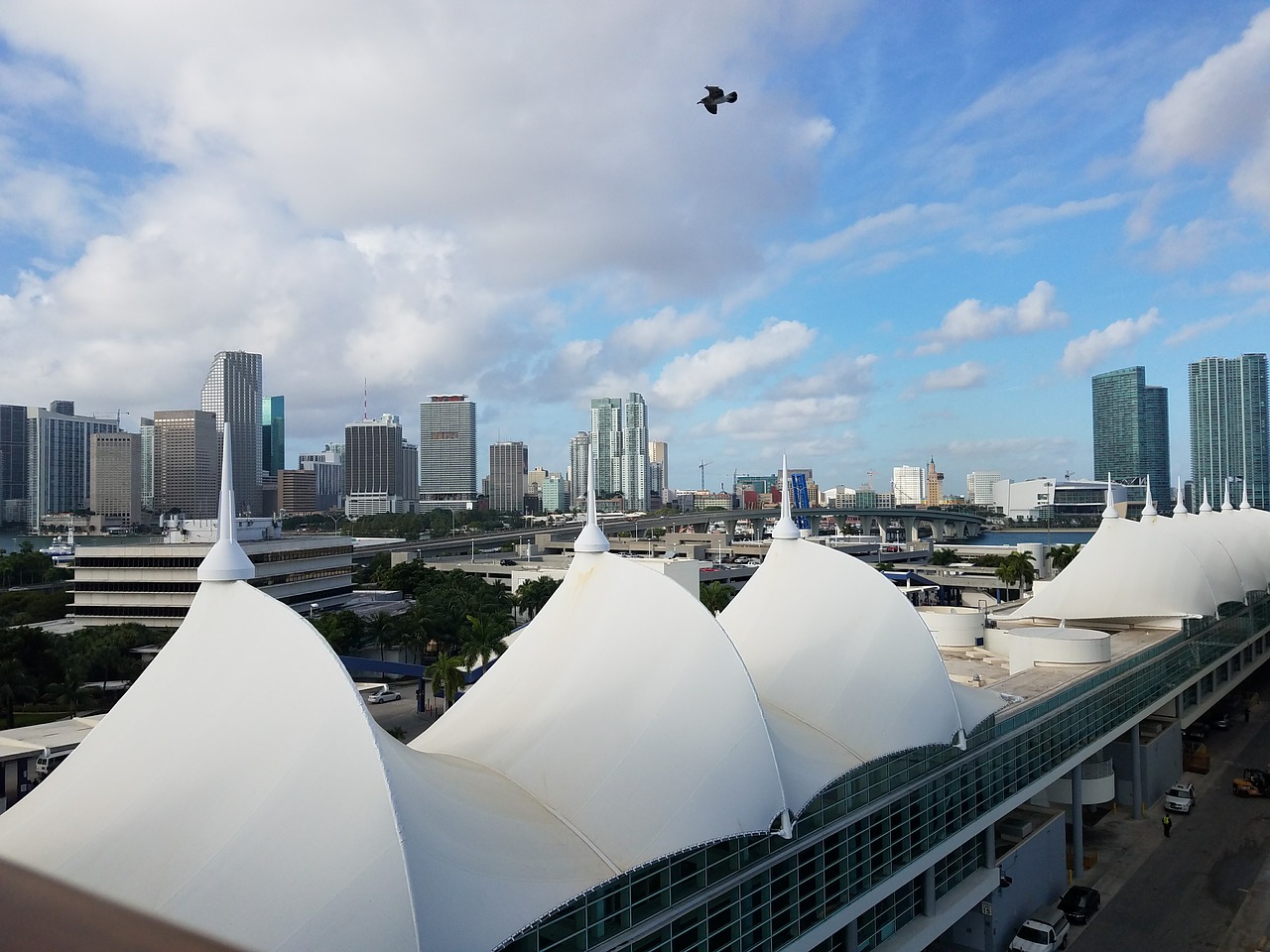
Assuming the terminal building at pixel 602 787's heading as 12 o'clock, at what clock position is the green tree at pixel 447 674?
The green tree is roughly at 7 o'clock from the terminal building.

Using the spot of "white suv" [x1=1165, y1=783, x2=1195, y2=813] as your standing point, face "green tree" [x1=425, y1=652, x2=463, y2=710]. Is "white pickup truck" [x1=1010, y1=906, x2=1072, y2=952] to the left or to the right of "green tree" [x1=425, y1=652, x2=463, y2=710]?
left

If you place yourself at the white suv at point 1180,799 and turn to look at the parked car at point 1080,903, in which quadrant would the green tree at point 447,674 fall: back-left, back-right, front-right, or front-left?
front-right

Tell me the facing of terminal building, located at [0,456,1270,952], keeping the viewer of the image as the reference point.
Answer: facing the viewer and to the right of the viewer

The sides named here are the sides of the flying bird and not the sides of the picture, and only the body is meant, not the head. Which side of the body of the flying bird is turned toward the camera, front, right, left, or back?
left
